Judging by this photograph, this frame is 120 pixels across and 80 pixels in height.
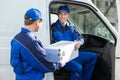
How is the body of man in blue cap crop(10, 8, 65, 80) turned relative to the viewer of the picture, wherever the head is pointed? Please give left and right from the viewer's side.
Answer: facing away from the viewer and to the right of the viewer

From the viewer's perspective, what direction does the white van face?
to the viewer's right

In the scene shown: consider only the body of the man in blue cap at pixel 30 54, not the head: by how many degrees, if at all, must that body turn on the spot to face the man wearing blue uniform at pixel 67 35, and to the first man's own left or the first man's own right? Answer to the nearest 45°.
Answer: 0° — they already face them

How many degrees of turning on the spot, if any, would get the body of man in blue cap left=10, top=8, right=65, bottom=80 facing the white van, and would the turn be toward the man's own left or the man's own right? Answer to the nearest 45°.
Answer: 0° — they already face it

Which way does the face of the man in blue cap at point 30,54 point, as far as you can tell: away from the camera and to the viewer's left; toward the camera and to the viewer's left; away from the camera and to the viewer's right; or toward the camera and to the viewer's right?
away from the camera and to the viewer's right
